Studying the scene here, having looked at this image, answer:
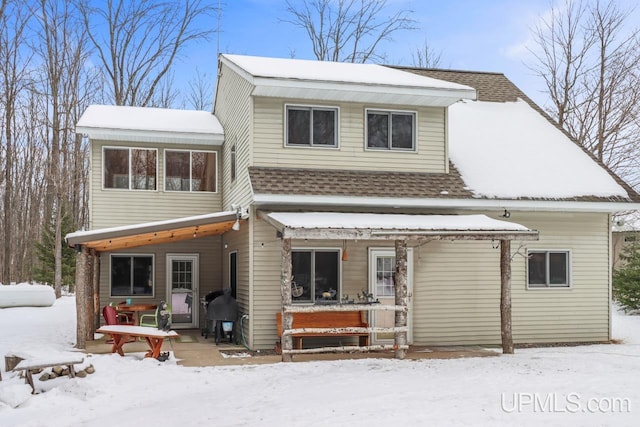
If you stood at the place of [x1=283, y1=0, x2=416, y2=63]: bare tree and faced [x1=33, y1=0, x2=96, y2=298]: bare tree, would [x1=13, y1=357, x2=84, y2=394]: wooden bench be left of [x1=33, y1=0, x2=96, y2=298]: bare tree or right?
left

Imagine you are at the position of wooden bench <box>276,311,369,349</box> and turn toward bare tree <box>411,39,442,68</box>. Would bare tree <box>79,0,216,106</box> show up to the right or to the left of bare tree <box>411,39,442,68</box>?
left

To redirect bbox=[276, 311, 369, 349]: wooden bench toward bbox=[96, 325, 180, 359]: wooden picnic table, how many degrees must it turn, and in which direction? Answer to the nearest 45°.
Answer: approximately 90° to its right

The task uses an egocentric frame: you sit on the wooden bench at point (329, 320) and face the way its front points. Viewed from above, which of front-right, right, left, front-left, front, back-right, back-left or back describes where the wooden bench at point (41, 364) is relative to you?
front-right

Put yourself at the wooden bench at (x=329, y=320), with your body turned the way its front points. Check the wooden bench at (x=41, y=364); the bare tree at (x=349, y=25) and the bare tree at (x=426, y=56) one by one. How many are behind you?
2

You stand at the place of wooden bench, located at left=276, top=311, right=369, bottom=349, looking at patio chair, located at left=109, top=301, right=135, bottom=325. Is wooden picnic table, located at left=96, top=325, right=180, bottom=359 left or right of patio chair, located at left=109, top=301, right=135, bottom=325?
left

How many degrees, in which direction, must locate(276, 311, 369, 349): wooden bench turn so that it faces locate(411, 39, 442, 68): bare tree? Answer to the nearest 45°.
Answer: approximately 180°

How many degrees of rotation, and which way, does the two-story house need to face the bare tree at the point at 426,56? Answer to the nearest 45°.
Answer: approximately 180°

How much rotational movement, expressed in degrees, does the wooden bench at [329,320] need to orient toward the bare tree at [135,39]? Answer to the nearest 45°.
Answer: approximately 135° to its right

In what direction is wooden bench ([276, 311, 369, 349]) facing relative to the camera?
toward the camera

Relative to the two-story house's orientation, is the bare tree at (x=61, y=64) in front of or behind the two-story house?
behind

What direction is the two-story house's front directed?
toward the camera

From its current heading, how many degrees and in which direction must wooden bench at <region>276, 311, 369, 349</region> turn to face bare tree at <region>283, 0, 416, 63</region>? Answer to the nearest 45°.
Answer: approximately 180°

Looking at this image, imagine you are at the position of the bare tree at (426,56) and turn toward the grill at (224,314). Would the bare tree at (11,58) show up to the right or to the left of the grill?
right
